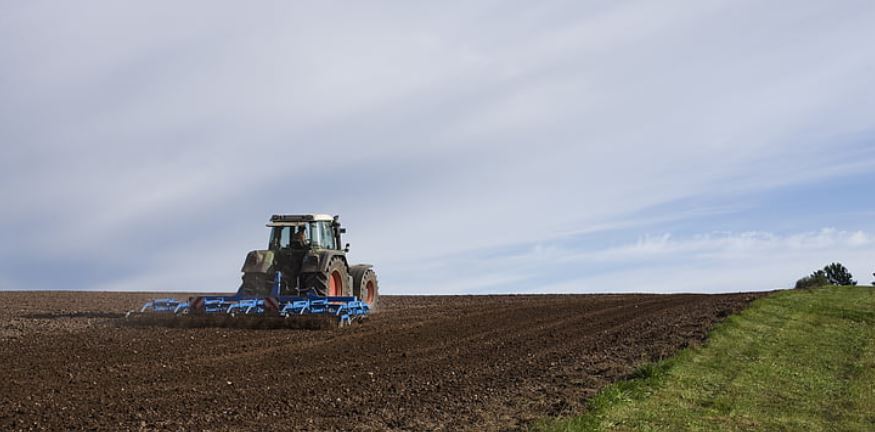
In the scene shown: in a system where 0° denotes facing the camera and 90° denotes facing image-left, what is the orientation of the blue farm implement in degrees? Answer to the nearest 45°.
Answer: approximately 225°

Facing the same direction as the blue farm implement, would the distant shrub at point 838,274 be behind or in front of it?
in front

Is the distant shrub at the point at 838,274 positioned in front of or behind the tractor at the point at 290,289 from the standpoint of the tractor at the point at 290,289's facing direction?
in front

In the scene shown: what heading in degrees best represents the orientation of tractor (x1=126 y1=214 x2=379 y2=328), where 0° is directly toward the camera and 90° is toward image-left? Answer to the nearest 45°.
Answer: approximately 225°

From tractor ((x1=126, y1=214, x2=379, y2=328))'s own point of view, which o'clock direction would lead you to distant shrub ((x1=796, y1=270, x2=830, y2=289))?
The distant shrub is roughly at 1 o'clock from the tractor.
